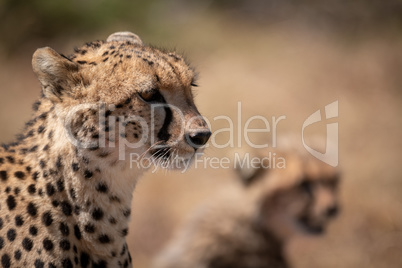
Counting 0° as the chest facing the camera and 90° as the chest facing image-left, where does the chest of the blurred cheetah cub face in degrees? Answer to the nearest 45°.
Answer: approximately 270°

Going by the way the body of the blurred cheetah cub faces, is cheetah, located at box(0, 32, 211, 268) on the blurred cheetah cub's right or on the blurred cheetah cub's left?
on the blurred cheetah cub's right
